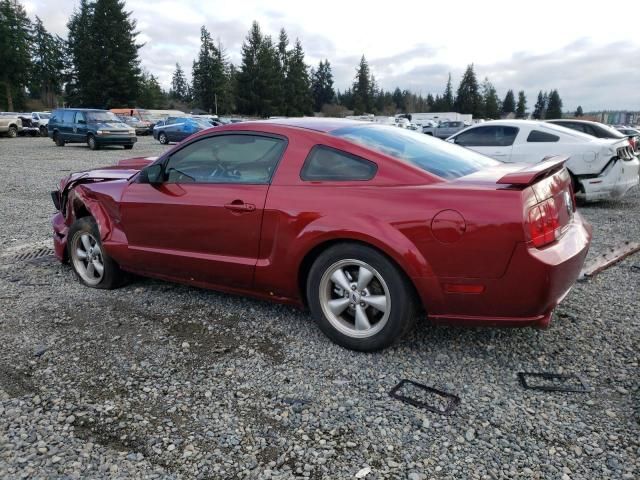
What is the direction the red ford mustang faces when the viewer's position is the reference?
facing away from the viewer and to the left of the viewer

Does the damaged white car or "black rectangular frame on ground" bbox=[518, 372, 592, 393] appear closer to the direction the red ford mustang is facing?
the damaged white car

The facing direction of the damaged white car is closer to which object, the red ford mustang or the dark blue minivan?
the dark blue minivan

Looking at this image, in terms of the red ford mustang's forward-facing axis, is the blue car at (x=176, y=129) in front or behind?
in front

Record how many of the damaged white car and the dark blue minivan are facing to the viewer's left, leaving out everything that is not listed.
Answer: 1

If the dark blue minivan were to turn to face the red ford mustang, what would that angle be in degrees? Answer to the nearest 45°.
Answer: approximately 45° to its right

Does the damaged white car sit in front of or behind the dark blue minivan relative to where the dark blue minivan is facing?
in front

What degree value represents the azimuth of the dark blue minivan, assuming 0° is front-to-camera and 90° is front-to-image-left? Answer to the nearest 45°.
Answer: approximately 315°

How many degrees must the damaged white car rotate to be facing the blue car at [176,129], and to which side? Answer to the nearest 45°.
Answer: approximately 45° to its right

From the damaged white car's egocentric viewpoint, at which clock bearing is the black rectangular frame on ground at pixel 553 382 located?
The black rectangular frame on ground is roughly at 9 o'clock from the damaged white car.

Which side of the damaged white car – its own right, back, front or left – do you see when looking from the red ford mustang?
left

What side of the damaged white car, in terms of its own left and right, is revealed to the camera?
left

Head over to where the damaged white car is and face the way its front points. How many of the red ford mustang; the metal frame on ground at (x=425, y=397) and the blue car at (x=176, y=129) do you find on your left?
2

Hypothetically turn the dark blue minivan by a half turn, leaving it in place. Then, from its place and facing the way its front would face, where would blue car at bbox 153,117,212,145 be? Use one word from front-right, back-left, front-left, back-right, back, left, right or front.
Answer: right

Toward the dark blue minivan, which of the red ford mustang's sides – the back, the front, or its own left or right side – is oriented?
front
